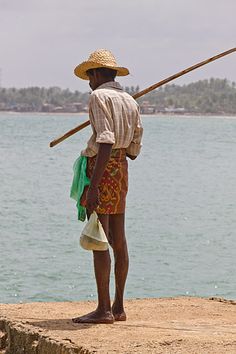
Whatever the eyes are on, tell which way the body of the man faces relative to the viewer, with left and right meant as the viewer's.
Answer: facing away from the viewer and to the left of the viewer
